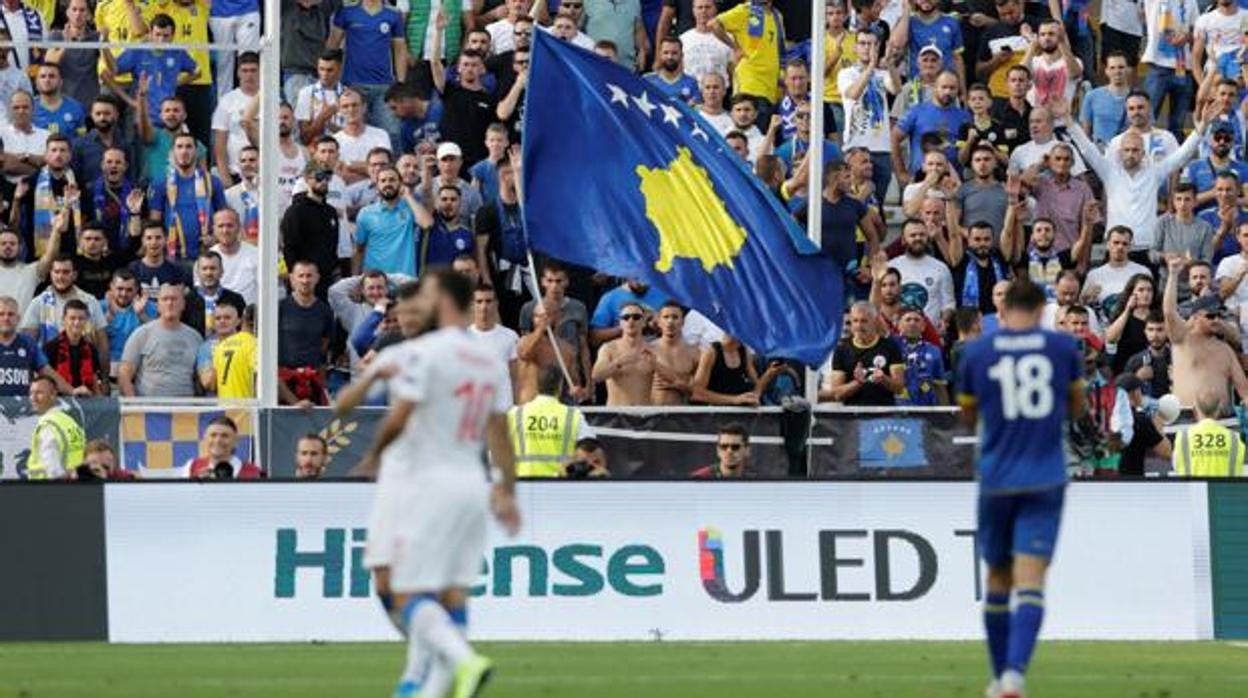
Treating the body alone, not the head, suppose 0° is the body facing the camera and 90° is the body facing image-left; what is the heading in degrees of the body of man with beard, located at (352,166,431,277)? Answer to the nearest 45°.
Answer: approximately 0°

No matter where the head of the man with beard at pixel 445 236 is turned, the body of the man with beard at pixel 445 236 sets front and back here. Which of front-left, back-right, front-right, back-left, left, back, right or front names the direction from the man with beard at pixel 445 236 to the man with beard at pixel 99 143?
right

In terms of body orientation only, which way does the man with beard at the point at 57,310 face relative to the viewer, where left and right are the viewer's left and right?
facing the viewer

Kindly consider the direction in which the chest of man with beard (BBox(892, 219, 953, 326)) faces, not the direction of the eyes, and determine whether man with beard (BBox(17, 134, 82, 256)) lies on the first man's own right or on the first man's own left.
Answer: on the first man's own right

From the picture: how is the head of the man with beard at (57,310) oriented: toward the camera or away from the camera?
toward the camera

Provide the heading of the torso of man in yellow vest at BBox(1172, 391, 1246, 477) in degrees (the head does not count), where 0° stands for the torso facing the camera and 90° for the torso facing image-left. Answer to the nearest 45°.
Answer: approximately 180°

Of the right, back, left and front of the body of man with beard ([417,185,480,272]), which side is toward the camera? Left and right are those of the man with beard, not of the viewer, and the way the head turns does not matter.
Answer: front

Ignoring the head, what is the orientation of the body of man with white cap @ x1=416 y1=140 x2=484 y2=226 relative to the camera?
toward the camera

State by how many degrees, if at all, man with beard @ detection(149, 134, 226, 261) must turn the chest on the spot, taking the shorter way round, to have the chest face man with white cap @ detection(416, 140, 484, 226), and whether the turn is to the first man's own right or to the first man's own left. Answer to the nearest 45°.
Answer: approximately 90° to the first man's own left

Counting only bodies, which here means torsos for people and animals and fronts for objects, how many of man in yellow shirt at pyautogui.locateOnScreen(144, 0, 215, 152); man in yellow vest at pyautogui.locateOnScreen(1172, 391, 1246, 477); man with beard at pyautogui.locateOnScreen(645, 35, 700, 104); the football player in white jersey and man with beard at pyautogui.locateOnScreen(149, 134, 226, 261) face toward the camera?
3

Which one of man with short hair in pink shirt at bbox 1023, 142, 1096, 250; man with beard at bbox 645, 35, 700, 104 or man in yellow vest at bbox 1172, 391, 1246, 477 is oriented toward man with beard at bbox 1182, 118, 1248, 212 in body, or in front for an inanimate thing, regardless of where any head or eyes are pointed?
the man in yellow vest

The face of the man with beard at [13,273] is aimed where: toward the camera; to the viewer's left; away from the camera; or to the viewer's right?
toward the camera

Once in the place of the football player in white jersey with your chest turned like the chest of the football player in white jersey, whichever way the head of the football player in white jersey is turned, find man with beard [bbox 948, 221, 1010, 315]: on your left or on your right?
on your right

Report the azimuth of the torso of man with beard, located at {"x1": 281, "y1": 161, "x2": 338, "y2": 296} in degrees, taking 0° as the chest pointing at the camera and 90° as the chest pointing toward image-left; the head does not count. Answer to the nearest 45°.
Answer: approximately 315°

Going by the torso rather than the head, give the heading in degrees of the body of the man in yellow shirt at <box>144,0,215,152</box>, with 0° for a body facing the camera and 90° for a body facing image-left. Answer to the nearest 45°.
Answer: approximately 0°

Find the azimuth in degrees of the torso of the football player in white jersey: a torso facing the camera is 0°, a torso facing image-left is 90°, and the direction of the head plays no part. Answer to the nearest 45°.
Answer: approximately 135°

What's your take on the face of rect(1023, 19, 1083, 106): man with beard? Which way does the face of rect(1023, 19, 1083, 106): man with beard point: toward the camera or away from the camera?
toward the camera

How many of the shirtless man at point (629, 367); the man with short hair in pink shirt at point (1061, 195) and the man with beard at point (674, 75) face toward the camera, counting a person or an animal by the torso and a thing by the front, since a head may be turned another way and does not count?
3

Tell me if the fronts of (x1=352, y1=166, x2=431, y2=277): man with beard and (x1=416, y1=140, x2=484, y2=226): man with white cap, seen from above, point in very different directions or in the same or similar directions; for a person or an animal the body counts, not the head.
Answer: same or similar directions

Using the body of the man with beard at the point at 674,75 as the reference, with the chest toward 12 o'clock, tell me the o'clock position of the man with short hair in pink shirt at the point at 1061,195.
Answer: the man with short hair in pink shirt at the point at 1061,195 is roughly at 9 o'clock from the man with beard at the point at 674,75.

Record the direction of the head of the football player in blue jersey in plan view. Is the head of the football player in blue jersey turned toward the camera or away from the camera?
away from the camera
